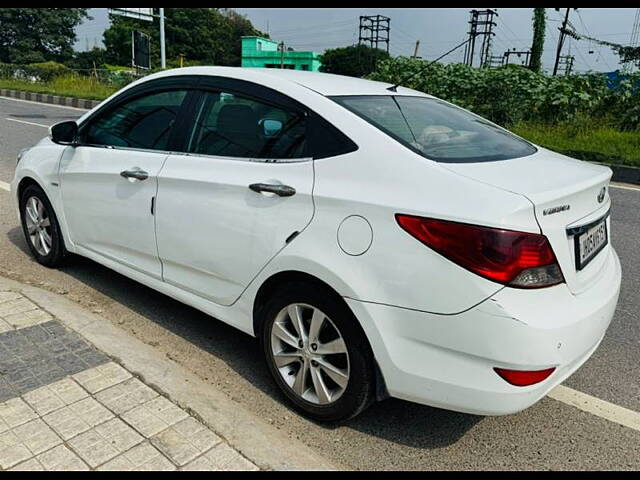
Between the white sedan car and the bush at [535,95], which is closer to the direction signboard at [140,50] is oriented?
the bush

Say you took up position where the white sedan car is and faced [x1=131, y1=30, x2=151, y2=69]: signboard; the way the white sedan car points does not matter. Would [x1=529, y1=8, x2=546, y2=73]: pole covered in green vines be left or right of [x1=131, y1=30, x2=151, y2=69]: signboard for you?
right

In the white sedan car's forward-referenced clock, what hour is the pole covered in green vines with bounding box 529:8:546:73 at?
The pole covered in green vines is roughly at 2 o'clock from the white sedan car.

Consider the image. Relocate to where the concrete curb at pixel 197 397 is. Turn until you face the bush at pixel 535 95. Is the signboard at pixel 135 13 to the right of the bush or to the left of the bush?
left

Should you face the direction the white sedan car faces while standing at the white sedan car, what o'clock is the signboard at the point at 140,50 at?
The signboard is roughly at 1 o'clock from the white sedan car.

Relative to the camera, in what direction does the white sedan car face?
facing away from the viewer and to the left of the viewer
